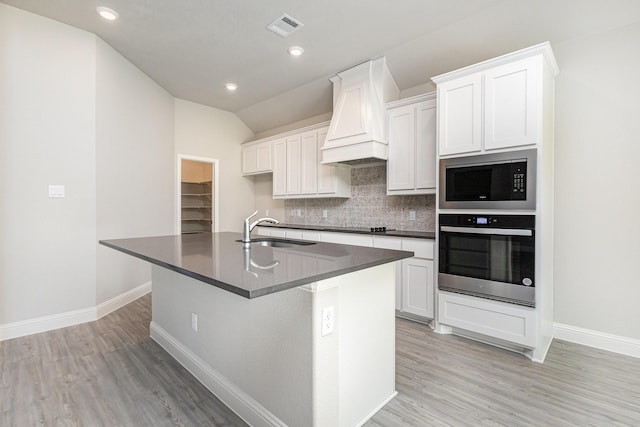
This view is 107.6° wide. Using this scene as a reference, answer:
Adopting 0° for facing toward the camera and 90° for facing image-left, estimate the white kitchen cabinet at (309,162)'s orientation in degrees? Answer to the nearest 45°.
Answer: approximately 45°

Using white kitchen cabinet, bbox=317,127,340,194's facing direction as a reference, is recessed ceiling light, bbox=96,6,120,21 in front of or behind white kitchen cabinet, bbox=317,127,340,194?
in front

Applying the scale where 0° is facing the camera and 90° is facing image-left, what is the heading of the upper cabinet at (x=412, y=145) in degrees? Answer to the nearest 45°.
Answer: approximately 45°

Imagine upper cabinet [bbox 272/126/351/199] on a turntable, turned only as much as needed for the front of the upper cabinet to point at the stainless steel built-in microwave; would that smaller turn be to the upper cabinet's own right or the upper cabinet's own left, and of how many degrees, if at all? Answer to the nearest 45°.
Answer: approximately 90° to the upper cabinet's own left

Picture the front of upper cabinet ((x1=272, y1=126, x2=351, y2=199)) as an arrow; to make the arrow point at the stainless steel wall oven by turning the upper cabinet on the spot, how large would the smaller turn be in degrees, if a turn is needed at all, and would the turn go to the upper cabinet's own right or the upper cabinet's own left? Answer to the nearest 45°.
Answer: approximately 90° to the upper cabinet's own left

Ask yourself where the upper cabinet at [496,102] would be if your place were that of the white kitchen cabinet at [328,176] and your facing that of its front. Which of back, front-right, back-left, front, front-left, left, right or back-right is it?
left

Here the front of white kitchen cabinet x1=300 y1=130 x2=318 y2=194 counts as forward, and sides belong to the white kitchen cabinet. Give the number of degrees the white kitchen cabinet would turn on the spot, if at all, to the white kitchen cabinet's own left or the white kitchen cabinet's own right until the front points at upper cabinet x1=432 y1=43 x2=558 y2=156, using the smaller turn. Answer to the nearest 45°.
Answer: approximately 90° to the white kitchen cabinet's own left

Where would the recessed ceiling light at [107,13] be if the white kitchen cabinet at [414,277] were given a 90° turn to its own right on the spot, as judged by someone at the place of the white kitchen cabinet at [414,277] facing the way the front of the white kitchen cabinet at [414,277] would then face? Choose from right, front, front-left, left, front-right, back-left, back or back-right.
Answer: front-left

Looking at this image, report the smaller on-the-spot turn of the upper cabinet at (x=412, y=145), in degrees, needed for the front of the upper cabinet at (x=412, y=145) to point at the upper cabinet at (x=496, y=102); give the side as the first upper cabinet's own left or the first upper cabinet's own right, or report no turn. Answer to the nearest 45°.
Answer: approximately 90° to the first upper cabinet's own left

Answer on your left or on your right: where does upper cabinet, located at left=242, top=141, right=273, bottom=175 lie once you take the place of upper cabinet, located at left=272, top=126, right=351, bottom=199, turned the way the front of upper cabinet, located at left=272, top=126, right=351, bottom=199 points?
on your right

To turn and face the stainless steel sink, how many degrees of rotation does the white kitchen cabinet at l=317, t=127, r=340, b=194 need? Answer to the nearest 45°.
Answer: approximately 45° to its left

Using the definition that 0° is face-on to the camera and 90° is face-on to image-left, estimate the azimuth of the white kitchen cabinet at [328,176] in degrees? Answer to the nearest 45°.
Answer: approximately 45°
